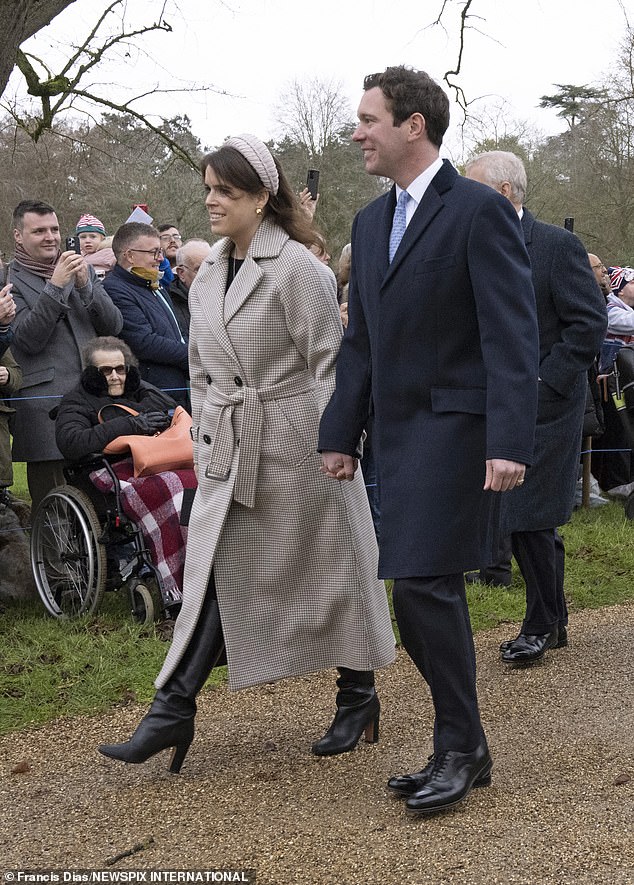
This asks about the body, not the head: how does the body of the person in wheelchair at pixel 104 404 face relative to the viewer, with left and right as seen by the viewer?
facing the viewer and to the right of the viewer

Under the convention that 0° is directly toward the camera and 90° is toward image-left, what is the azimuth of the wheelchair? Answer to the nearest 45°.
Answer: approximately 315°

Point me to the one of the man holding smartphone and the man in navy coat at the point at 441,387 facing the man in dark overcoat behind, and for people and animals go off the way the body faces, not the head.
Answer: the man holding smartphone

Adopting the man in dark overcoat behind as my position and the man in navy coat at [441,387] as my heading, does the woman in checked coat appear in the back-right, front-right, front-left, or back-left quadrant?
front-right

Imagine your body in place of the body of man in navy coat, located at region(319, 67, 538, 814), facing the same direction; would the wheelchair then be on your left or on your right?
on your right

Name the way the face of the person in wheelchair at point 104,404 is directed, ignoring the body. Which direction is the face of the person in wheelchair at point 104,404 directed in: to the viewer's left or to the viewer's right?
to the viewer's right
